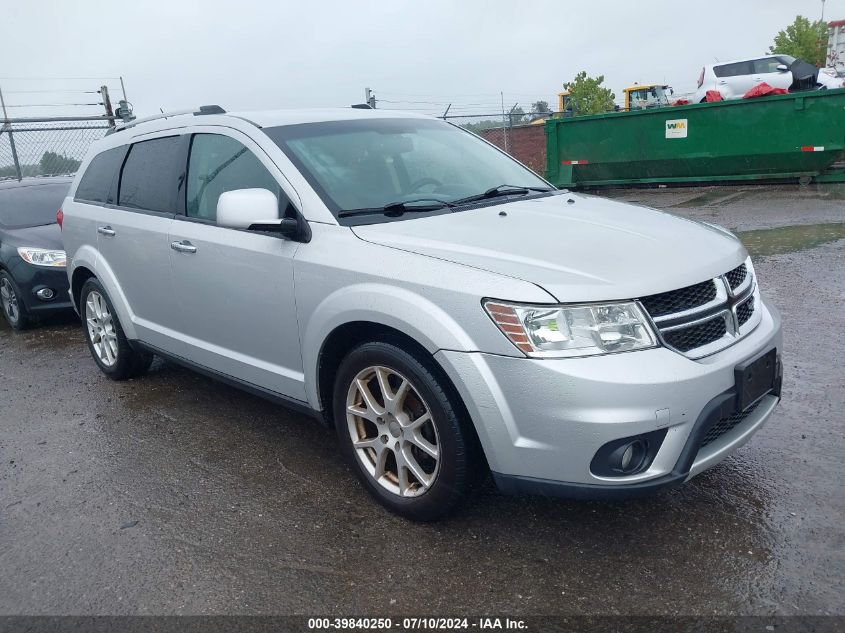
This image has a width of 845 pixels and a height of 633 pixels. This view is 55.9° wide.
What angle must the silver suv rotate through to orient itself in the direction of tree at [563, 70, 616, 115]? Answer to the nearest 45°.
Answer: approximately 135° to its left

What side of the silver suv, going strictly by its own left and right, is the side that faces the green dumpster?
left

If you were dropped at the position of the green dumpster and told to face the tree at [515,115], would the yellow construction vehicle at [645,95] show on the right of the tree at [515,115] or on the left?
right

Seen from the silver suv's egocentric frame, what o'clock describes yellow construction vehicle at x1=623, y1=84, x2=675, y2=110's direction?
The yellow construction vehicle is roughly at 8 o'clock from the silver suv.

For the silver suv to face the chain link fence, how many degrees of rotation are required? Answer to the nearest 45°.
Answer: approximately 180°

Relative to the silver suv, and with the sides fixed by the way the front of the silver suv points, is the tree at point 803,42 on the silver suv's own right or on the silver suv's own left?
on the silver suv's own left

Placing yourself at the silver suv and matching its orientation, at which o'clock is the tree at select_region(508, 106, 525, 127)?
The tree is roughly at 8 o'clock from the silver suv.

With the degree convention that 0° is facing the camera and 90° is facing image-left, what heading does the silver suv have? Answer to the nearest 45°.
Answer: approximately 315°
